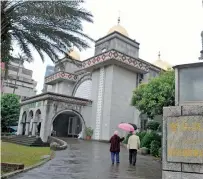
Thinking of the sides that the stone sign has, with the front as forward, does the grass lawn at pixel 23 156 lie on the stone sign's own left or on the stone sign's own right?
on the stone sign's own right

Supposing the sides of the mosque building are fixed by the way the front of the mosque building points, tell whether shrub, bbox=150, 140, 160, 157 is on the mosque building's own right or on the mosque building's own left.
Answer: on the mosque building's own left

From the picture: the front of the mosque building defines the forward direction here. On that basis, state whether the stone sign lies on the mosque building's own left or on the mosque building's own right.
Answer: on the mosque building's own left

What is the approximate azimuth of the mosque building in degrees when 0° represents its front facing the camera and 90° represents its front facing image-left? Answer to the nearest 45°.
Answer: approximately 45°

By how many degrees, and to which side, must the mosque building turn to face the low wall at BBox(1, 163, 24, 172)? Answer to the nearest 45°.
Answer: approximately 45° to its left

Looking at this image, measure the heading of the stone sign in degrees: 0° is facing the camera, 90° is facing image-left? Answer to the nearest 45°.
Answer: approximately 0°

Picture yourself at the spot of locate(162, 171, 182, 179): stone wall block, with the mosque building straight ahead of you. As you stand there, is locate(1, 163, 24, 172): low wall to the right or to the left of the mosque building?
left

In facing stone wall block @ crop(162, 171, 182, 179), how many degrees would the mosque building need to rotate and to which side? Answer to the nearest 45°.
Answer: approximately 45° to its left

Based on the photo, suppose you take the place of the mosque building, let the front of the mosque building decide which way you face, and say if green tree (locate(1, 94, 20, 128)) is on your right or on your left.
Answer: on your right
